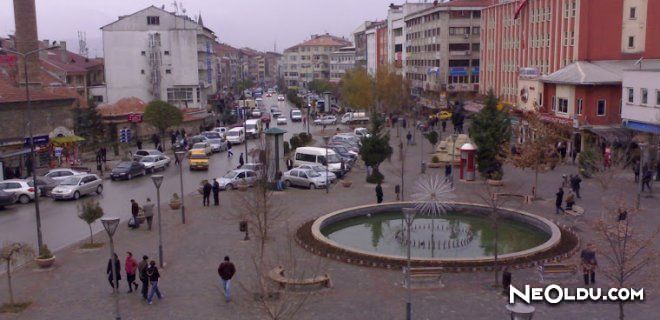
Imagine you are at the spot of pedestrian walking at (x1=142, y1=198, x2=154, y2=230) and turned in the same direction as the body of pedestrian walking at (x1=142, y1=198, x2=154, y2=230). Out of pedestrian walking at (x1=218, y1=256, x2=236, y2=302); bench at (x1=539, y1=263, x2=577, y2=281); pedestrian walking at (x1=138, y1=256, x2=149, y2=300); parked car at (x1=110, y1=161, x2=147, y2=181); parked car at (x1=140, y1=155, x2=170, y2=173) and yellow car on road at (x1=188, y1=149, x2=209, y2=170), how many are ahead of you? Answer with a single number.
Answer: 3

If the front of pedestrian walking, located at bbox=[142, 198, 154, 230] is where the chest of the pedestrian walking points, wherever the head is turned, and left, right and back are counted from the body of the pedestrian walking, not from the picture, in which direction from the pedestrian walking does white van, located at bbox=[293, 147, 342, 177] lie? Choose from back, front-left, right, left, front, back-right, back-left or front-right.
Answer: front-right

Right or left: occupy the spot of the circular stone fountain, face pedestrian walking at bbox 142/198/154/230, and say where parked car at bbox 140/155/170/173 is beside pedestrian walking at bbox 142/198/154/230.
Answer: right

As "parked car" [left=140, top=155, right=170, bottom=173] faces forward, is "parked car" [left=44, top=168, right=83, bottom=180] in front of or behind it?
in front

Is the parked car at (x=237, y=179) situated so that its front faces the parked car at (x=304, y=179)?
no

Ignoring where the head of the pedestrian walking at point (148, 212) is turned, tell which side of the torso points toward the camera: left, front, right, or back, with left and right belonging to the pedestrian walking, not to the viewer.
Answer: back

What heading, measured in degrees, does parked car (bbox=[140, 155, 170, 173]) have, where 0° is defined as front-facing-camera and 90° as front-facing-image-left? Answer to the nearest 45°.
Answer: approximately 45°

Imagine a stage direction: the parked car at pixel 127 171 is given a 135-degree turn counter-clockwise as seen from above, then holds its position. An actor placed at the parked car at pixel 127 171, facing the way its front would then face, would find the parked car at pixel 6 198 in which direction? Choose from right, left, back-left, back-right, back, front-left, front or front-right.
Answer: back-right

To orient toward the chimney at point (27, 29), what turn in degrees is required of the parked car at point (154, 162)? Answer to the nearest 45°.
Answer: approximately 90° to its right

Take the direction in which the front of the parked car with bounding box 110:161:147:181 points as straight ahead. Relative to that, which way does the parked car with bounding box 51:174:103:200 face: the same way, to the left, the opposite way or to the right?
the same way

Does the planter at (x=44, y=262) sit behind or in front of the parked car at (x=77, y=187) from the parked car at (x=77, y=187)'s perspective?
in front

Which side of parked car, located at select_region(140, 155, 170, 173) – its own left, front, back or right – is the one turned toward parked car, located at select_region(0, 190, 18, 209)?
front
